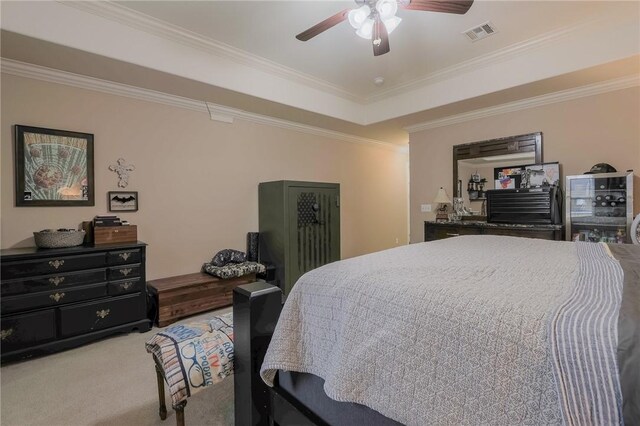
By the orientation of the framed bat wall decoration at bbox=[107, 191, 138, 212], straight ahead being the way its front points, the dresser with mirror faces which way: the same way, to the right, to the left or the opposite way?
to the right

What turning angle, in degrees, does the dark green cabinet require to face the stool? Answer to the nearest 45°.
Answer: approximately 45° to its right

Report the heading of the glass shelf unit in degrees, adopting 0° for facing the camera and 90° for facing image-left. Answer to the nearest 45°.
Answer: approximately 0°

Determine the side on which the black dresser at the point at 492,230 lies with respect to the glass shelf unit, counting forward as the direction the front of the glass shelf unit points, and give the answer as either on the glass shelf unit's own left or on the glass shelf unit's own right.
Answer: on the glass shelf unit's own right

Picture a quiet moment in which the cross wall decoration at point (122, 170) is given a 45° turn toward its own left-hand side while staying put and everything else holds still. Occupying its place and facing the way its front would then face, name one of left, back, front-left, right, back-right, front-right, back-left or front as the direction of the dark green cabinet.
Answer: front-left

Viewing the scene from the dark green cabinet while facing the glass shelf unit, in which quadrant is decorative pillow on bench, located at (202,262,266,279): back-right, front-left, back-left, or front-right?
back-right
